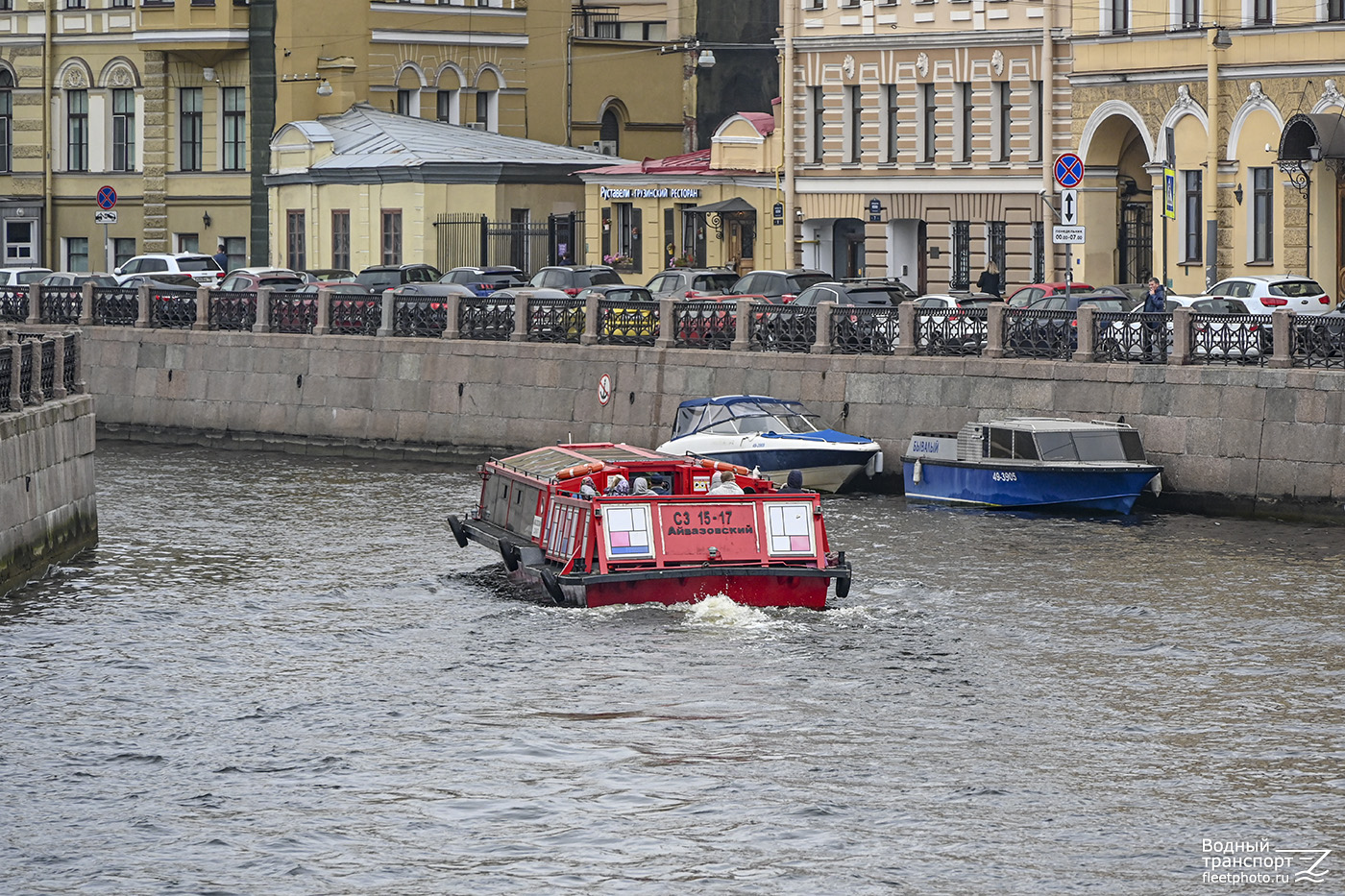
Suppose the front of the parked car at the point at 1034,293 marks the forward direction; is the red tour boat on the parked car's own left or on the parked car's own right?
on the parked car's own left

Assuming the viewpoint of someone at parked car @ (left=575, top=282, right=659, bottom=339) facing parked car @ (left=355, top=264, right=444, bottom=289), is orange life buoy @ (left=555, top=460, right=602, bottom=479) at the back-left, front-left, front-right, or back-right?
back-left

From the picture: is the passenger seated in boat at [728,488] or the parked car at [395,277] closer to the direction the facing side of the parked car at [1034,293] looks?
the parked car

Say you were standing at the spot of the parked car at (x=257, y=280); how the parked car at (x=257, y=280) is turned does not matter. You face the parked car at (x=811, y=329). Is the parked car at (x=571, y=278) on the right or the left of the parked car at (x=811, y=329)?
left
